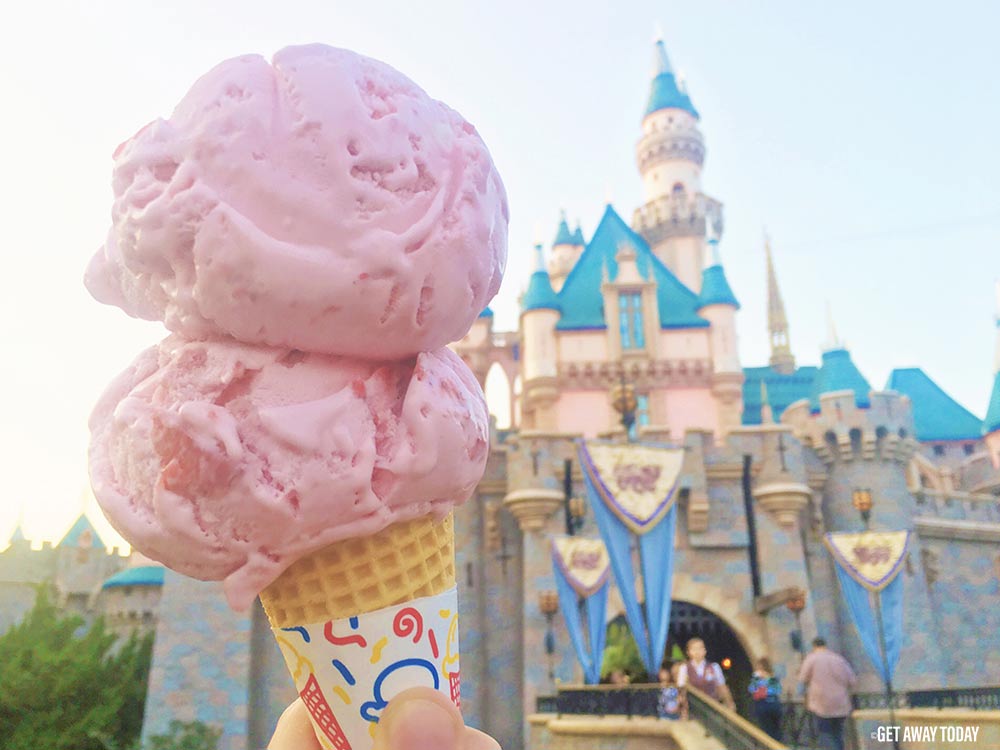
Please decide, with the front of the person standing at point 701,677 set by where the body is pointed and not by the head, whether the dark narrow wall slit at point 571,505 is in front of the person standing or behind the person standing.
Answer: behind

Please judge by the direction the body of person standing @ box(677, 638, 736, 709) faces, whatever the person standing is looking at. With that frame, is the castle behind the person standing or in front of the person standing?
behind

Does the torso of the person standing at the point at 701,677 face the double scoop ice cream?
yes

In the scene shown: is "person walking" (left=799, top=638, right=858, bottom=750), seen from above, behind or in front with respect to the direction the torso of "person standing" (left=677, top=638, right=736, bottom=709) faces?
in front

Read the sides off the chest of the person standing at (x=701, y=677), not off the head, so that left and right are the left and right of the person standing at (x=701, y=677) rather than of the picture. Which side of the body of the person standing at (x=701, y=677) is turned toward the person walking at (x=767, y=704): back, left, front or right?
left

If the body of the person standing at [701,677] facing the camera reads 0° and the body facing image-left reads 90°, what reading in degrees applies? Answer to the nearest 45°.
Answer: approximately 0°

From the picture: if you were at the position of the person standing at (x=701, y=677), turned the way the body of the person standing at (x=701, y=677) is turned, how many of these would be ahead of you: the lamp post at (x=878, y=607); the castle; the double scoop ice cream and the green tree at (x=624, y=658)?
1
